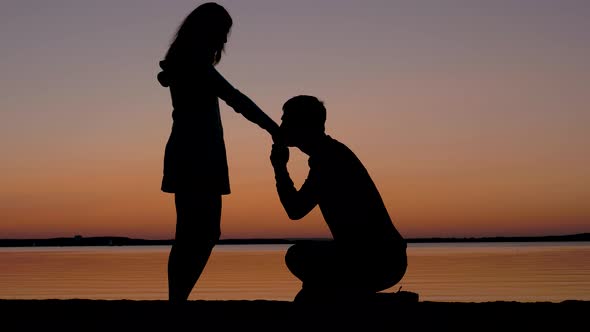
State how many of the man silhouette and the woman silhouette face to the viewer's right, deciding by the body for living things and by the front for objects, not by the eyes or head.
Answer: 1

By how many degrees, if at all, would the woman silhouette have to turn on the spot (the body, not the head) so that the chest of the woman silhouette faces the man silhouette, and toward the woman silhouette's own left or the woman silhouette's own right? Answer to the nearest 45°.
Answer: approximately 45° to the woman silhouette's own right

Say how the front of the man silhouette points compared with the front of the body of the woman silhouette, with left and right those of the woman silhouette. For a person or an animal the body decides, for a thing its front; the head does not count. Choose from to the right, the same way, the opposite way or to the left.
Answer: the opposite way

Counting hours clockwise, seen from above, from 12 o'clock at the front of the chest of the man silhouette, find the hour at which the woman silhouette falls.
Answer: The woman silhouette is roughly at 1 o'clock from the man silhouette.

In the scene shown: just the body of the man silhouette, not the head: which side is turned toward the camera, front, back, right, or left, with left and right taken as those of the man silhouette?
left

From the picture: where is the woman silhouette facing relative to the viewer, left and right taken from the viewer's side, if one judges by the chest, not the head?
facing to the right of the viewer
